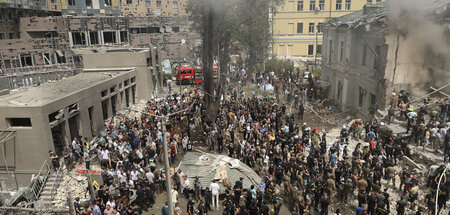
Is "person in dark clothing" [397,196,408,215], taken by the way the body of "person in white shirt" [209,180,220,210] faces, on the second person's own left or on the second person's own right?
on the second person's own right

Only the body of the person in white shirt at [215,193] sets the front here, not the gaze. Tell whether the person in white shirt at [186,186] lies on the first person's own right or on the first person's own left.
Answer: on the first person's own left

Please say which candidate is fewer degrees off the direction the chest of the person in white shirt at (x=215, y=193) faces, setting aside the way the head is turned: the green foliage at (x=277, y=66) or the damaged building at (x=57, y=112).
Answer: the green foliage

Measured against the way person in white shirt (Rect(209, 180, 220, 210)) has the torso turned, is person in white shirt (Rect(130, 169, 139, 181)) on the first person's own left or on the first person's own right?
on the first person's own left

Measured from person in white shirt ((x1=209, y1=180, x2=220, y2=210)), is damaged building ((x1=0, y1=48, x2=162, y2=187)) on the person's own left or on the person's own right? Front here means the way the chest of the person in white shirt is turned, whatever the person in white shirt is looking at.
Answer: on the person's own left

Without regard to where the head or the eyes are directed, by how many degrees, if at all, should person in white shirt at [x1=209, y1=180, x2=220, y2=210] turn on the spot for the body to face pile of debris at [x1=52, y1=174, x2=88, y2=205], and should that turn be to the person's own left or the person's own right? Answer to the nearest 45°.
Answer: approximately 90° to the person's own left

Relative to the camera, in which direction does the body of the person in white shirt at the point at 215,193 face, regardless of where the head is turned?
away from the camera

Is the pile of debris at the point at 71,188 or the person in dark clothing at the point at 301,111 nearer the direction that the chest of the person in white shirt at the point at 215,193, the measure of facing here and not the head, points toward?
the person in dark clothing

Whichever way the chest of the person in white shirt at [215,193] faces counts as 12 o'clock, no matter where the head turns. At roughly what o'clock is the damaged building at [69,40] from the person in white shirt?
The damaged building is roughly at 11 o'clock from the person in white shirt.

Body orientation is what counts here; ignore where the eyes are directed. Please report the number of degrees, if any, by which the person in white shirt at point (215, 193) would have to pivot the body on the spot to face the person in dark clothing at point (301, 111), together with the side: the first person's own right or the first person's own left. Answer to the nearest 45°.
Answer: approximately 45° to the first person's own right

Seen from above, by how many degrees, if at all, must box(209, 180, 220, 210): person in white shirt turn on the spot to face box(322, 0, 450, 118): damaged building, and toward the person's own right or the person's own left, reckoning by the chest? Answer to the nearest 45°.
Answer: approximately 45° to the person's own right
